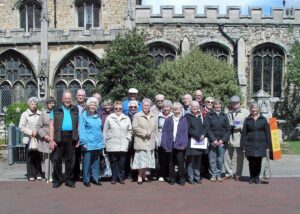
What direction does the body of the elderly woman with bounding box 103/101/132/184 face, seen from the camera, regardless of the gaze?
toward the camera

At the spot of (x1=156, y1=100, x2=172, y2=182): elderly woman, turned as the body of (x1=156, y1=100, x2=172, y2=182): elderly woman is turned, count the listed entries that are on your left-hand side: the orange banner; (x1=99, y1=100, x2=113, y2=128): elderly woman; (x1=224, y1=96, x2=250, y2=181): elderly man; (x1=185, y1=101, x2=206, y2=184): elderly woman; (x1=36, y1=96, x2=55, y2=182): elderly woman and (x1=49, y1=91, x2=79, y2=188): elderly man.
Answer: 3

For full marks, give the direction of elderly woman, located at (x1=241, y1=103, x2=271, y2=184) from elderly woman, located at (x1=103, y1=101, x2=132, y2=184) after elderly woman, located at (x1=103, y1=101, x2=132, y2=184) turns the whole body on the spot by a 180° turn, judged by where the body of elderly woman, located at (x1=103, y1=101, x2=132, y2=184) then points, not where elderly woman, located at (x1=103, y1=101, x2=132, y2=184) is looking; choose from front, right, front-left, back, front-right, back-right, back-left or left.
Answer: right

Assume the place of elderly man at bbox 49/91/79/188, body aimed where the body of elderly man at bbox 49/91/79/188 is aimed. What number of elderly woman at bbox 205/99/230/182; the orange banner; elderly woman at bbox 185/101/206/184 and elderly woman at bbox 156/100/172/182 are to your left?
4

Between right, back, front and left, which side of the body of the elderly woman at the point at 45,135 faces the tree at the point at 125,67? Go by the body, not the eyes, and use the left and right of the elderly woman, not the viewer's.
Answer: back

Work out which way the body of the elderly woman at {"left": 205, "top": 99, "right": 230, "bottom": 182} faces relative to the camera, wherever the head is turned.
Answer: toward the camera

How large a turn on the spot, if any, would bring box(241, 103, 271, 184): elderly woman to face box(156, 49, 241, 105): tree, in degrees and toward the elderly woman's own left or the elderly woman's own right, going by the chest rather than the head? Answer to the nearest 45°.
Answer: approximately 180°

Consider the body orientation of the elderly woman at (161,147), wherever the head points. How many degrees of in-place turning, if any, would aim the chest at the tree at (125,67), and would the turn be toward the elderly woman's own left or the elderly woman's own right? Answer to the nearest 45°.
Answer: approximately 180°

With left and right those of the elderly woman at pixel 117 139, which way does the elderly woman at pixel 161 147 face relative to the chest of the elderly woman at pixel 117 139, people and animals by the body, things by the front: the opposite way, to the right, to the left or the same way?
the same way

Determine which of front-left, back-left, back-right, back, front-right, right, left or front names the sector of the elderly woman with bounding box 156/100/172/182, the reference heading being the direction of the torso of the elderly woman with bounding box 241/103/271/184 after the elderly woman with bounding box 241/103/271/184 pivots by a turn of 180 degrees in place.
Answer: left

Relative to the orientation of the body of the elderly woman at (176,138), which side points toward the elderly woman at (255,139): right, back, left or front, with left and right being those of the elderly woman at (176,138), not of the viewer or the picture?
left

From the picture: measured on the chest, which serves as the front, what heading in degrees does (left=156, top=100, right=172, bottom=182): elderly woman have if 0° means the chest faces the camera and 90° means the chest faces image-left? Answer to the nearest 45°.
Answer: approximately 0°

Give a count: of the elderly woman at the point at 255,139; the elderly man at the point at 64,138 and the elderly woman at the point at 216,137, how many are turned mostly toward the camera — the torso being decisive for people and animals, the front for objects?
3

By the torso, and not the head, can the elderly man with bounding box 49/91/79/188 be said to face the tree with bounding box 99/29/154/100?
no

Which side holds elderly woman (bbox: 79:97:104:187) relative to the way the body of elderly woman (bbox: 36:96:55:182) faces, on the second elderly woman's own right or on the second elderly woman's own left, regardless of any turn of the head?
on the second elderly woman's own left
